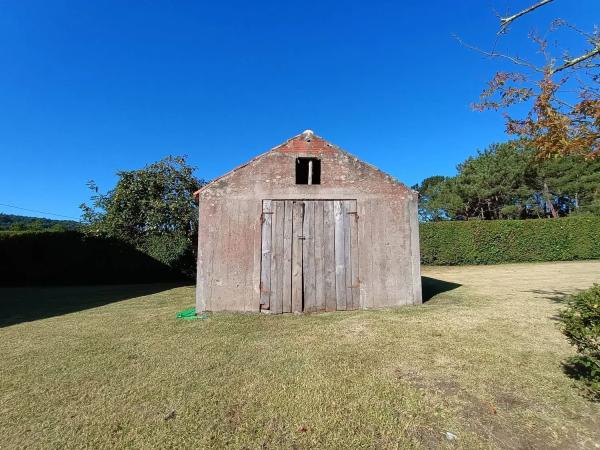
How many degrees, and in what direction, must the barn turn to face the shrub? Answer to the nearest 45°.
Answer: approximately 45° to its left

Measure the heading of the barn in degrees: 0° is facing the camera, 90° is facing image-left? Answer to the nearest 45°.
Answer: approximately 0°

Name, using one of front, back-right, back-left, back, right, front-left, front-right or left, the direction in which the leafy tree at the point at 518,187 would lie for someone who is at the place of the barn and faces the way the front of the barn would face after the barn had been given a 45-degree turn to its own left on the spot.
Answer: left

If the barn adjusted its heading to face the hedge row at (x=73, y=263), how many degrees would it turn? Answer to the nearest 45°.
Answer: approximately 135° to its right

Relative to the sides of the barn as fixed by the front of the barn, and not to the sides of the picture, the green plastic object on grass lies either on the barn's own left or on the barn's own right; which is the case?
on the barn's own right

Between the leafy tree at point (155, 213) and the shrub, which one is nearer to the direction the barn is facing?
the shrub

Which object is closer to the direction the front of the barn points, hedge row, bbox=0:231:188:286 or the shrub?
the shrub

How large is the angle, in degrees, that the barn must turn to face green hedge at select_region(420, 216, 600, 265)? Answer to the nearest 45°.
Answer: approximately 135° to its left

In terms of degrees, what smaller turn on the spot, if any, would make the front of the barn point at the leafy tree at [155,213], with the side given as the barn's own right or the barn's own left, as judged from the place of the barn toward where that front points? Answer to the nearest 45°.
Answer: approximately 135° to the barn's own right
